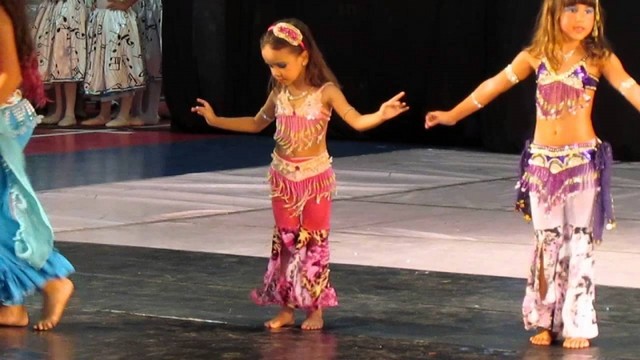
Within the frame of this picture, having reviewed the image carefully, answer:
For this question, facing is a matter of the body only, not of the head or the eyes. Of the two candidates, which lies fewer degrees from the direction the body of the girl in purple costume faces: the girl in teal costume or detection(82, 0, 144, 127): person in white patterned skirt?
the girl in teal costume

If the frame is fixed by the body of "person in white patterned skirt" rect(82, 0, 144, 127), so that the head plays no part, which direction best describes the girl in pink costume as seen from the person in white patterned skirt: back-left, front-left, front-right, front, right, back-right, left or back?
front-left

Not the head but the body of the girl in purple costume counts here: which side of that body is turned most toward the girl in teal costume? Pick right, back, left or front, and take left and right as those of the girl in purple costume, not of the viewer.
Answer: right

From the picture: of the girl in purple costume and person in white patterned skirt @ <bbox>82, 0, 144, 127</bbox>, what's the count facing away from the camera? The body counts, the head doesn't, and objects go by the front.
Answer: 0

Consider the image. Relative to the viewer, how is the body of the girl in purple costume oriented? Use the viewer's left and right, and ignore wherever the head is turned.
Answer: facing the viewer

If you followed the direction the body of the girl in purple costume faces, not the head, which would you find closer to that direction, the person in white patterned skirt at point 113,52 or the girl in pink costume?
the girl in pink costume

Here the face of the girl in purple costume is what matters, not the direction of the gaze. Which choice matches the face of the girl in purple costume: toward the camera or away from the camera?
toward the camera

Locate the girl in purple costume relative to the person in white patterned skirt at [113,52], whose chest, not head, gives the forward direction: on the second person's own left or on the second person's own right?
on the second person's own left
